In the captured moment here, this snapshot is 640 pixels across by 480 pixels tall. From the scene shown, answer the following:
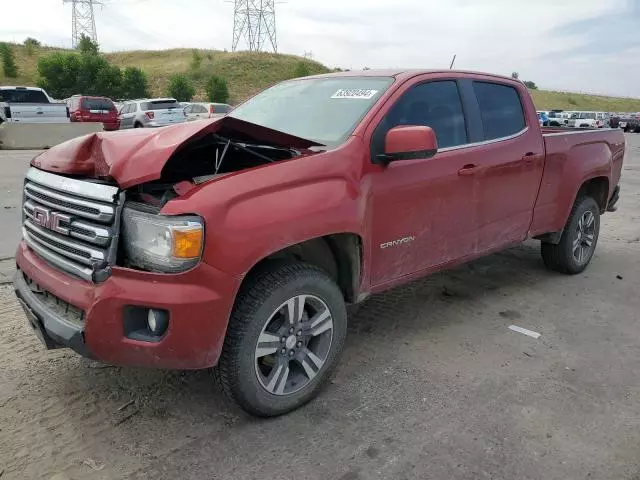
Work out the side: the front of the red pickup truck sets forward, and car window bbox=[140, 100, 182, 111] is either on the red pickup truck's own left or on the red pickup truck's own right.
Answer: on the red pickup truck's own right

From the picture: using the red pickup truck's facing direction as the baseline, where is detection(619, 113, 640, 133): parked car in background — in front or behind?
behind

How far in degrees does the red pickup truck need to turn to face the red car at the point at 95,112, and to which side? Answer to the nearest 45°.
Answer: approximately 90° to its right

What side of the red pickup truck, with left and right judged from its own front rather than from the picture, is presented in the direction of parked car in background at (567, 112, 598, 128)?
back

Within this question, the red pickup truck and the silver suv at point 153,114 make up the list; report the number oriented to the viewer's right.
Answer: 0

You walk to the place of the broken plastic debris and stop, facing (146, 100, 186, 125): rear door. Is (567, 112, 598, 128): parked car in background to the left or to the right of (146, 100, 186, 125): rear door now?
right

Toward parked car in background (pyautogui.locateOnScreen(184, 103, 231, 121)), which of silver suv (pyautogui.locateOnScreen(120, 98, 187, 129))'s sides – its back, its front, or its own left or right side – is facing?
right

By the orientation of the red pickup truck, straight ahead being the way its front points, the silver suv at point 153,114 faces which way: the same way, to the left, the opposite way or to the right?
to the right

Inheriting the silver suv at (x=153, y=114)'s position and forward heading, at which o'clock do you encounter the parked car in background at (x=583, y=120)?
The parked car in background is roughly at 4 o'clock from the silver suv.

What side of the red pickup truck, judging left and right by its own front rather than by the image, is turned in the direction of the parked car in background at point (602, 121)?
back

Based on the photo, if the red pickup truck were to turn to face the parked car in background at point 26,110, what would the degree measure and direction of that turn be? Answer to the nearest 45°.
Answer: approximately 90° to its right

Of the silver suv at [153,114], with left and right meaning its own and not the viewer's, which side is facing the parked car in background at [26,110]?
left

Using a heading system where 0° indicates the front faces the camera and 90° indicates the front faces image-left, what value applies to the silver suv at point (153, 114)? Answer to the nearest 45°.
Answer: approximately 135°

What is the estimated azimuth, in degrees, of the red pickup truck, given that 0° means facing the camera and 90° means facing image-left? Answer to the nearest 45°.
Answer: approximately 45°
